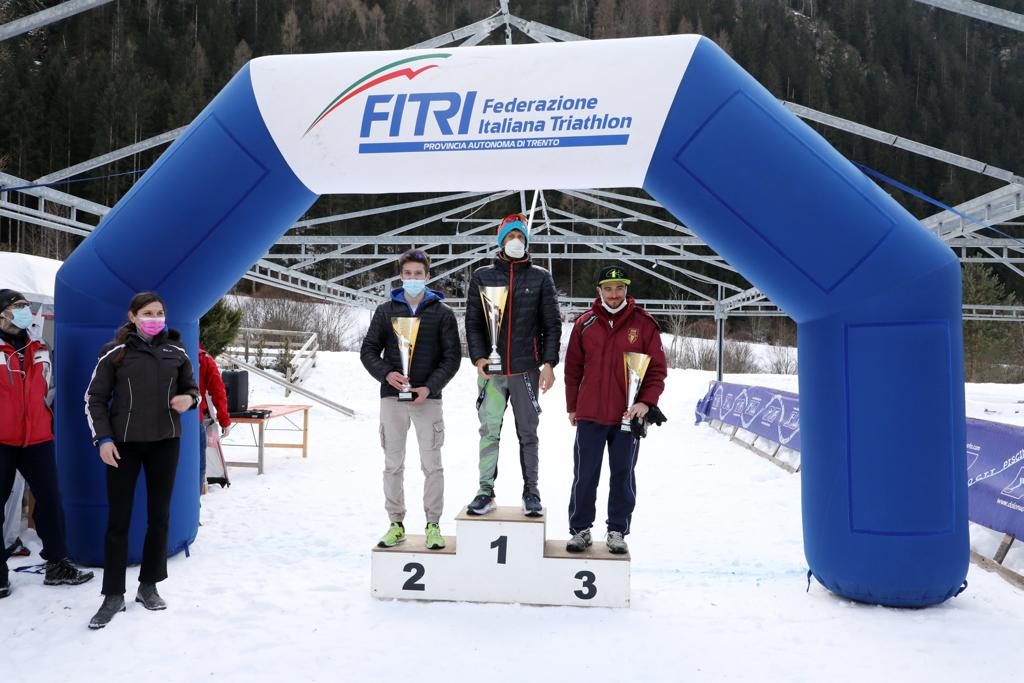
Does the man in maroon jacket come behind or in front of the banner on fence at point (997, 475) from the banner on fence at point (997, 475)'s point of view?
in front

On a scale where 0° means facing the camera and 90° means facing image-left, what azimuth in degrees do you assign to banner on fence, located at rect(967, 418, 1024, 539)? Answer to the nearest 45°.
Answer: approximately 45°

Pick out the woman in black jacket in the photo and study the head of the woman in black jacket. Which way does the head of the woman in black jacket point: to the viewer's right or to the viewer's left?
to the viewer's right

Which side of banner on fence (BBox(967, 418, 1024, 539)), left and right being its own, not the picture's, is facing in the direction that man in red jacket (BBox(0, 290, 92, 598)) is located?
front

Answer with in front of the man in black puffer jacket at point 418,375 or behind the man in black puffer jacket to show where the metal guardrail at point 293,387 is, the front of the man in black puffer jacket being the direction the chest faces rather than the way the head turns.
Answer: behind
